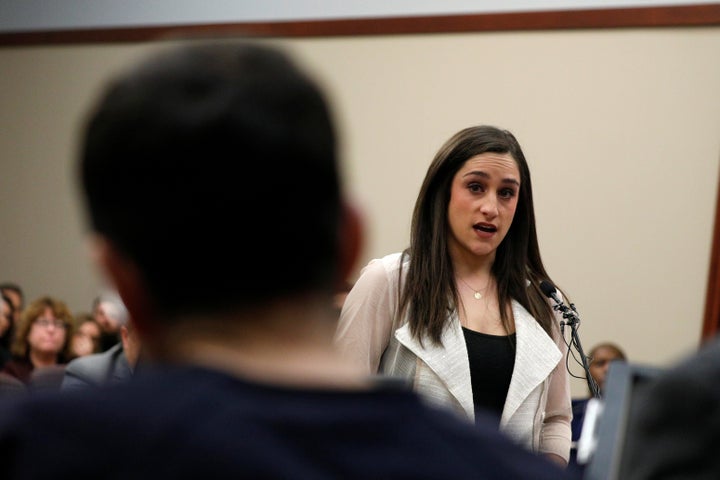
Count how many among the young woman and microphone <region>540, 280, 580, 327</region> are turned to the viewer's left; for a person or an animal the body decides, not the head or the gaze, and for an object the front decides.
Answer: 1

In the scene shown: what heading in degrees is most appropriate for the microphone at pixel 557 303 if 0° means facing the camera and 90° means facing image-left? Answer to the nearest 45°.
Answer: approximately 90°

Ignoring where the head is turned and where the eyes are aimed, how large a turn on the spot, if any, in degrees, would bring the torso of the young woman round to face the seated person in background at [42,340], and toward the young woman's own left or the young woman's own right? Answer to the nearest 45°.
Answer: approximately 180°

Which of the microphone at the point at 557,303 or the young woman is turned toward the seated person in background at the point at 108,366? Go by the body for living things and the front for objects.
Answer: the microphone

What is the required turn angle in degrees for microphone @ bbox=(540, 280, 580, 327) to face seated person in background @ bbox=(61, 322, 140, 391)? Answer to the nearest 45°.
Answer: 0° — it already faces them

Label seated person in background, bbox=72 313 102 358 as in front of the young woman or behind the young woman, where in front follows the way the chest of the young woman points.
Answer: behind
